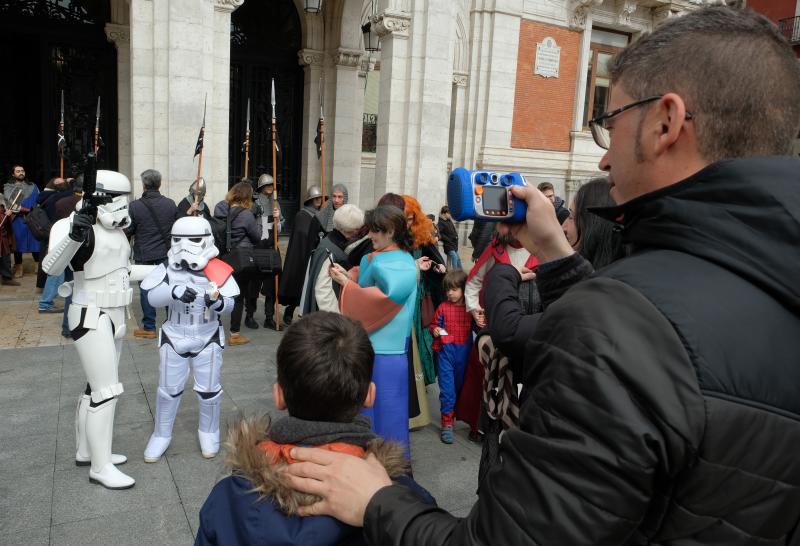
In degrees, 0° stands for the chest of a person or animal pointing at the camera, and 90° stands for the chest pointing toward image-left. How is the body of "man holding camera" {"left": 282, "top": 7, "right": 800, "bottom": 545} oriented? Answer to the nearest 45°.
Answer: approximately 135°

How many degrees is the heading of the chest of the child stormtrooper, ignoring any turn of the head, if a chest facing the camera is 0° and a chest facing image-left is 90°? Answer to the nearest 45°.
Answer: approximately 0°

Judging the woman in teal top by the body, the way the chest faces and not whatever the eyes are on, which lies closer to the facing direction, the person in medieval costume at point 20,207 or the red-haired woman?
the person in medieval costume

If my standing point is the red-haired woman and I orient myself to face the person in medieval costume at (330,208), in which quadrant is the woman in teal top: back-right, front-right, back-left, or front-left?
back-left

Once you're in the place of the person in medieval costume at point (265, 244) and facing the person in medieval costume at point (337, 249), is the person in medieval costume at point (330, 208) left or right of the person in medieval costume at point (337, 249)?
left

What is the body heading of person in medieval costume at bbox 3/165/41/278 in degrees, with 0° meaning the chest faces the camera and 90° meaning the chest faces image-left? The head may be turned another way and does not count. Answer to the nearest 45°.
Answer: approximately 0°

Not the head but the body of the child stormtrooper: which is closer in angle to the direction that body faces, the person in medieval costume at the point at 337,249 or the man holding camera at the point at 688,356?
the man holding camera

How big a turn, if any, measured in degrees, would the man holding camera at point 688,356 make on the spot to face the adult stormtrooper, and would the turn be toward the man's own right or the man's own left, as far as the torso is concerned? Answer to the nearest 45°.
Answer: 0° — they already face them

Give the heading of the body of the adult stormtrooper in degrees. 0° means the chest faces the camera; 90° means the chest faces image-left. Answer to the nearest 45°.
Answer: approximately 315°

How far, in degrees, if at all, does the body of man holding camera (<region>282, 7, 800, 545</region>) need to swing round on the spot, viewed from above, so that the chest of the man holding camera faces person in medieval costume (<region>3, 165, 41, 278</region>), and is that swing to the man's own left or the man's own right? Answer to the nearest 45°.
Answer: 0° — they already face them
